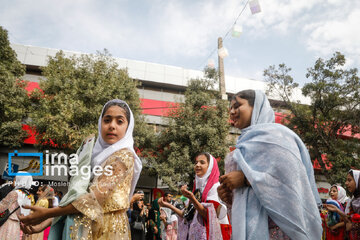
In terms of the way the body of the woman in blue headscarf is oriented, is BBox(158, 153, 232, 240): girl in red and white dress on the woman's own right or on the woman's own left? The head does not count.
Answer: on the woman's own right

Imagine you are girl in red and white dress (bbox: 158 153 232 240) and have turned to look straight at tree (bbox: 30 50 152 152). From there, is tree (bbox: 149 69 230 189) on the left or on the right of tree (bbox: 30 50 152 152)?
right

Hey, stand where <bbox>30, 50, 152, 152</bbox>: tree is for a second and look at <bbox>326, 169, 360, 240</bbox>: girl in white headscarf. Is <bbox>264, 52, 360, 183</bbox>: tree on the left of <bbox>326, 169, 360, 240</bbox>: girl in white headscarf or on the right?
left

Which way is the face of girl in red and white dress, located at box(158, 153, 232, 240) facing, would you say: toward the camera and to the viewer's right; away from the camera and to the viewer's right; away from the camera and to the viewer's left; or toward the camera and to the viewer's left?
toward the camera and to the viewer's left

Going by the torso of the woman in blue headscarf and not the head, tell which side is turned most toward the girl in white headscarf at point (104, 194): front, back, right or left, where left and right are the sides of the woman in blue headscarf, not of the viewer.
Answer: front

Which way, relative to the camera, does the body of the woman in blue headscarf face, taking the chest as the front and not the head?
to the viewer's left

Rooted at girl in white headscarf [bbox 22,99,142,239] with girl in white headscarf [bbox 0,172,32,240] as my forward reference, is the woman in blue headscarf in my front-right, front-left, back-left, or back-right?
back-right
